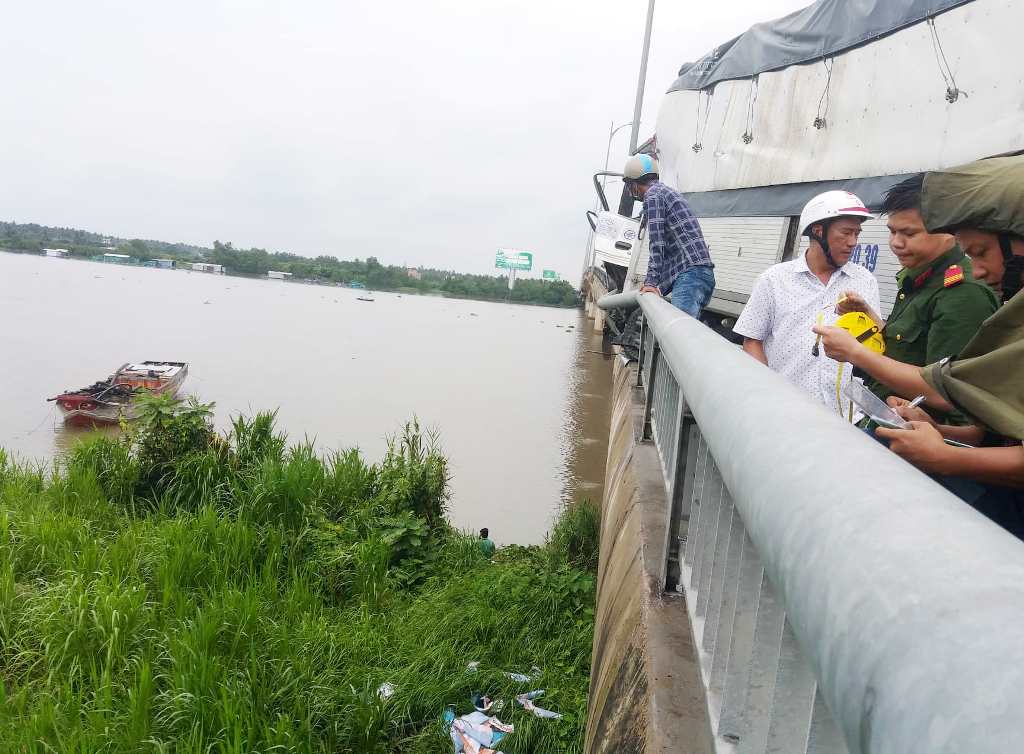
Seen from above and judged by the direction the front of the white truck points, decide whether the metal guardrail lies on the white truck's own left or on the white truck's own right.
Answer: on the white truck's own left

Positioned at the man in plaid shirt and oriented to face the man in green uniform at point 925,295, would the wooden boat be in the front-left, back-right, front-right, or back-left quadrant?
back-right

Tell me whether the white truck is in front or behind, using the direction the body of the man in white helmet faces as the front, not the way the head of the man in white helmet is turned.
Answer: behind

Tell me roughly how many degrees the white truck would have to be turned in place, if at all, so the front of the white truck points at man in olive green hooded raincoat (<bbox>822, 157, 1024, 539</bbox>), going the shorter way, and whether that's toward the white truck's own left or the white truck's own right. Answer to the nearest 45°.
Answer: approximately 135° to the white truck's own left

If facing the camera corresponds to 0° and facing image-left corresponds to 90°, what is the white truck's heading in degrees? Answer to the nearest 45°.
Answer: approximately 135°

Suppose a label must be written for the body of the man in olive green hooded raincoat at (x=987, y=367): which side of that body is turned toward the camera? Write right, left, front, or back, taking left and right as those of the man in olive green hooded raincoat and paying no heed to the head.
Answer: left

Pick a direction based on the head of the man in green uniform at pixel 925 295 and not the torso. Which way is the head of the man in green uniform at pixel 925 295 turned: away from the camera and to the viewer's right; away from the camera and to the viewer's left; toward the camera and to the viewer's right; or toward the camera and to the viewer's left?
toward the camera and to the viewer's left
